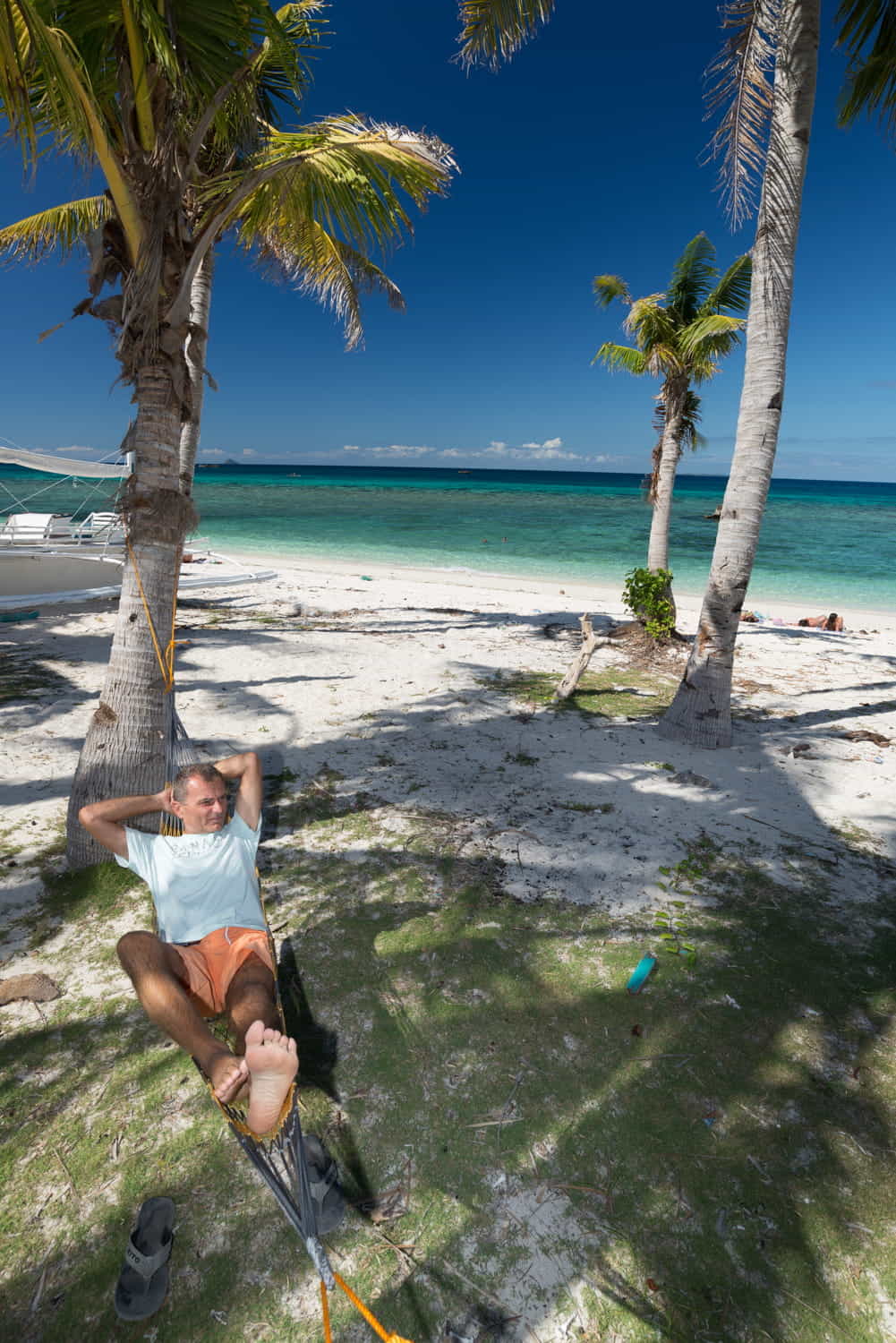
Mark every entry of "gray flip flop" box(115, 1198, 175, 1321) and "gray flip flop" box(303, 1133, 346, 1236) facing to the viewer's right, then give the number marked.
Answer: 0

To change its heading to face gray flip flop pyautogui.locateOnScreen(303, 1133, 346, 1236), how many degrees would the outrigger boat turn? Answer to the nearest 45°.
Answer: approximately 90° to its right

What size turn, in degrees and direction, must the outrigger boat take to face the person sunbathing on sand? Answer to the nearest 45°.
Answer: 0° — it already faces them

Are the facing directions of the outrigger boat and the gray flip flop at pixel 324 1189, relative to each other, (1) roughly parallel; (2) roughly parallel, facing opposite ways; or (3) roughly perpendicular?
roughly perpendicular

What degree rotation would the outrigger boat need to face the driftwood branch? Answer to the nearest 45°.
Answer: approximately 45° to its right

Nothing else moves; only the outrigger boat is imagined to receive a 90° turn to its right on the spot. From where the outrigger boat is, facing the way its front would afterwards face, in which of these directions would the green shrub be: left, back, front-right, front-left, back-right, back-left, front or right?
front-left

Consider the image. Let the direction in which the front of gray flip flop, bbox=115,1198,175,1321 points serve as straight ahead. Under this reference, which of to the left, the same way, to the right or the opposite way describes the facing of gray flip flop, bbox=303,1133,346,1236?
the same way

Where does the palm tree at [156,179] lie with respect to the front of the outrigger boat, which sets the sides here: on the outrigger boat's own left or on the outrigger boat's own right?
on the outrigger boat's own right

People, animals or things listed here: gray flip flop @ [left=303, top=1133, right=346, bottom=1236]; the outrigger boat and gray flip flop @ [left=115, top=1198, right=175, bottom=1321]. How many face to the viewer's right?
1

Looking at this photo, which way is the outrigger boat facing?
to the viewer's right

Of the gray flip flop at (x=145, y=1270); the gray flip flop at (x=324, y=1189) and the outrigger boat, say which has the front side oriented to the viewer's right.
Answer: the outrigger boat
